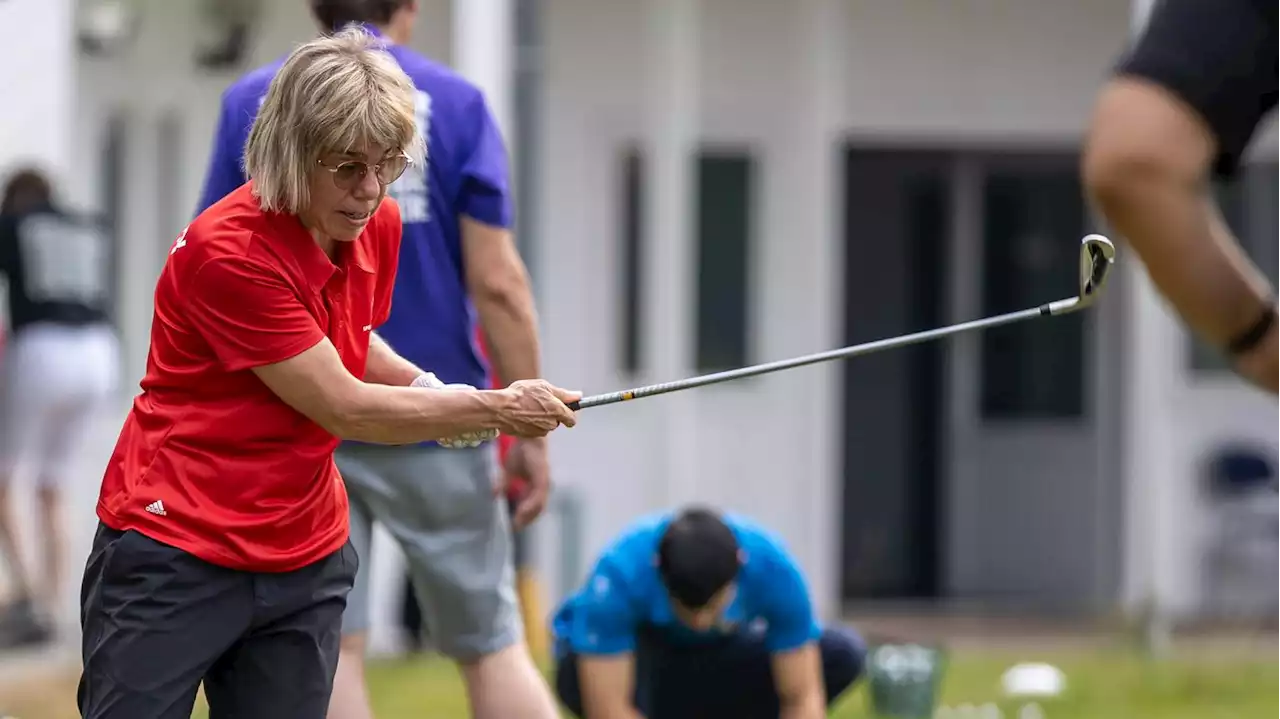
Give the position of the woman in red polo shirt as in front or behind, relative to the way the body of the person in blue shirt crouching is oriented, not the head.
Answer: in front

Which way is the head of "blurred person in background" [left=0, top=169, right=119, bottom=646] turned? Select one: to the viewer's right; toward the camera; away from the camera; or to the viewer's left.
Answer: away from the camera

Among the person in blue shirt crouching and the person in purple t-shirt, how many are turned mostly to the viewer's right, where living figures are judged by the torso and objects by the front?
0

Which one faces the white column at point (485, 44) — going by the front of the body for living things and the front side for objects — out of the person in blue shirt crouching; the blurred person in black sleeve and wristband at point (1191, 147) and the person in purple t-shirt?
the person in purple t-shirt

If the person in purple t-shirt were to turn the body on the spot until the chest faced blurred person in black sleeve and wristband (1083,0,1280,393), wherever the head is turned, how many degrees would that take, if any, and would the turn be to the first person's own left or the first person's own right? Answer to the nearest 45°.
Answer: approximately 135° to the first person's own right

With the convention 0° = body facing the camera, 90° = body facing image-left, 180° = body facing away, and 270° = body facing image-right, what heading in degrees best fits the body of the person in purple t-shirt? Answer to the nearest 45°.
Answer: approximately 180°

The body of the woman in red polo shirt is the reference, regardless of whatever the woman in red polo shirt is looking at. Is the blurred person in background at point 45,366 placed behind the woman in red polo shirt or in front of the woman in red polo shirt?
behind

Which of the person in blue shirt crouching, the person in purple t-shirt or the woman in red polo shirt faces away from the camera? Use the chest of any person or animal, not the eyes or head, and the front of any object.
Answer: the person in purple t-shirt

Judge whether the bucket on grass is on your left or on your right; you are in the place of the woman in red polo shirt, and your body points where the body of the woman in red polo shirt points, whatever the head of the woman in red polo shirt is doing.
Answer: on your left

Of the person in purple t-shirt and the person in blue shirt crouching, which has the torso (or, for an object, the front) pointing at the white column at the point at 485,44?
the person in purple t-shirt
